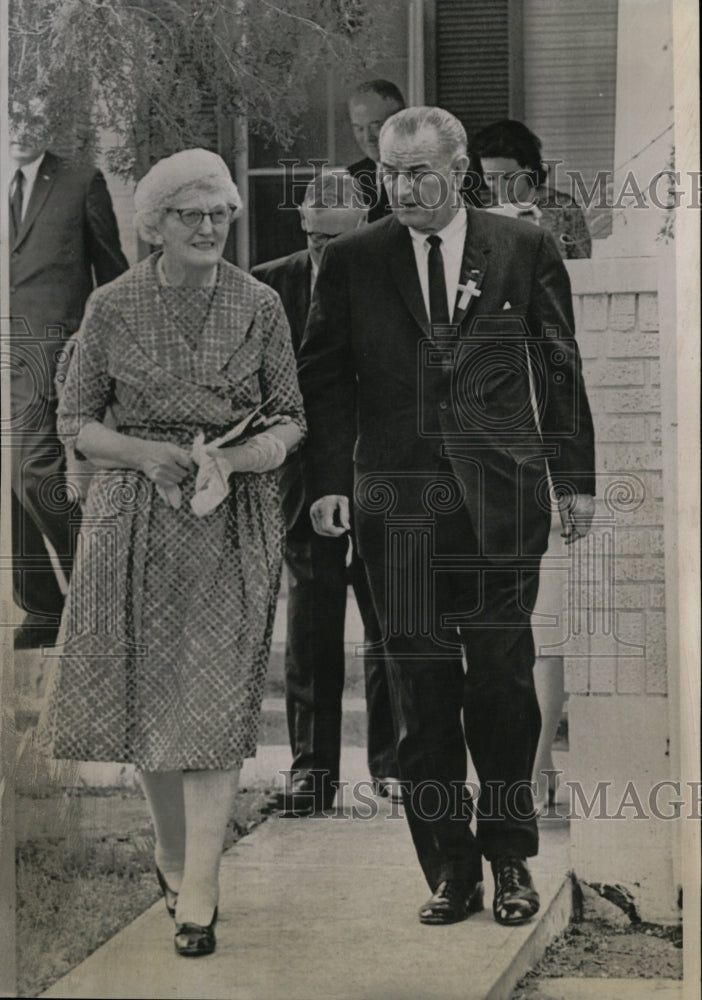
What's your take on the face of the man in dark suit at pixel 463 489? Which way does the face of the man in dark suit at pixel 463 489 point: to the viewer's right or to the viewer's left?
to the viewer's left

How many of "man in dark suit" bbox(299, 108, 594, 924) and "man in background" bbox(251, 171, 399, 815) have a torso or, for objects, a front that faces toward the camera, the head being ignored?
2

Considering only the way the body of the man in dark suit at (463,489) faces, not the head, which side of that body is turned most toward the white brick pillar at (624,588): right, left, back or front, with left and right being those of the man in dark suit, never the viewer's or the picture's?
left

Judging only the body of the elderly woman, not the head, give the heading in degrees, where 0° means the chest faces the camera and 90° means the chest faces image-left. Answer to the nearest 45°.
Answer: approximately 0°
